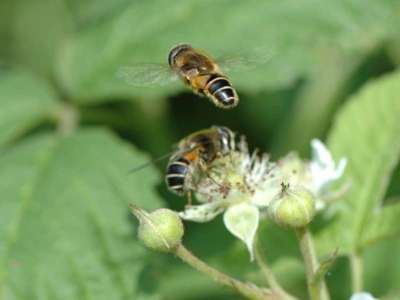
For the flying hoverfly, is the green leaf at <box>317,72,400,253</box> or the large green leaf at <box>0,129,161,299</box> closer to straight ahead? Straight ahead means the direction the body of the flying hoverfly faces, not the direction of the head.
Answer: the large green leaf

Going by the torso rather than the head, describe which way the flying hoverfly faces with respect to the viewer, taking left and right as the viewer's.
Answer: facing away from the viewer and to the left of the viewer

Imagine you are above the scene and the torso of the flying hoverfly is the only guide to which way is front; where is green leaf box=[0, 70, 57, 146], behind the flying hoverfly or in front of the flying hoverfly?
in front

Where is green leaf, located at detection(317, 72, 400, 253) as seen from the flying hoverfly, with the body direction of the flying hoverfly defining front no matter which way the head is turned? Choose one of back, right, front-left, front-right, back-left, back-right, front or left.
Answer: right

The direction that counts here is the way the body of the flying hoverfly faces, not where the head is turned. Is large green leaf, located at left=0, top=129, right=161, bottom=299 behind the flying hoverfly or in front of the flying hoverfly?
in front
